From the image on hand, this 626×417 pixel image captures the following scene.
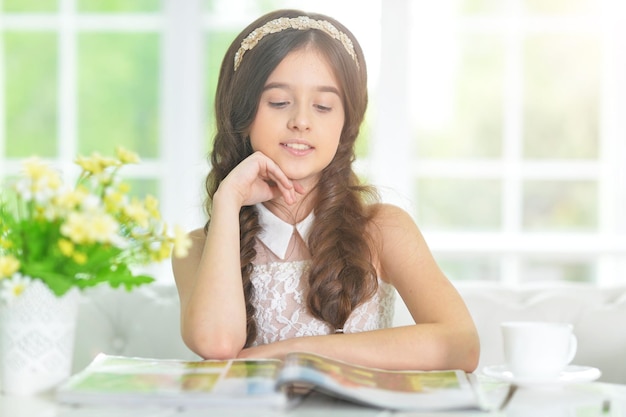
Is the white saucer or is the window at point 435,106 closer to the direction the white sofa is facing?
the white saucer

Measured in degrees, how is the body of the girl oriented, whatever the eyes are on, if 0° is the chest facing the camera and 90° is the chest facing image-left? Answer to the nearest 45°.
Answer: approximately 0°

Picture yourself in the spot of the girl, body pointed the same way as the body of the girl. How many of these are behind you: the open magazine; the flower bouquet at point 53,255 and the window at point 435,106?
1

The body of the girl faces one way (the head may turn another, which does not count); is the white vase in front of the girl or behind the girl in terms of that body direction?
in front

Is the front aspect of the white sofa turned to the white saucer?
yes

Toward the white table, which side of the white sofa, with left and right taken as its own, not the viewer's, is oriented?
front

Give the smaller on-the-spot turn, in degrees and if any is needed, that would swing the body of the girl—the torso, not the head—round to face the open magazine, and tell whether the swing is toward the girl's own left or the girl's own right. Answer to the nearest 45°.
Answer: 0° — they already face it
